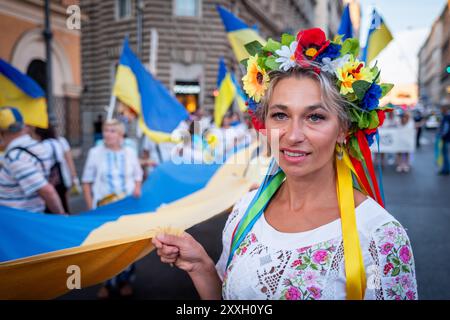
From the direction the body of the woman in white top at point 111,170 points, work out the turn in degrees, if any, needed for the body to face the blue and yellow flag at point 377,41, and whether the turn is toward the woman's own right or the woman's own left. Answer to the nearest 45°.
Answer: approximately 90° to the woman's own left

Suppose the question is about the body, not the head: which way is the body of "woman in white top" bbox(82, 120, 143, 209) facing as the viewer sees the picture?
toward the camera

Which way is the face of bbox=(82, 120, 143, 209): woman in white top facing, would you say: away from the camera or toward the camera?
toward the camera

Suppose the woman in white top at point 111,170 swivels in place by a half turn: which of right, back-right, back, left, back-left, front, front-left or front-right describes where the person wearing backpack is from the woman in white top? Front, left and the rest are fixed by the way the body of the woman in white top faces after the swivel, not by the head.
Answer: back-left

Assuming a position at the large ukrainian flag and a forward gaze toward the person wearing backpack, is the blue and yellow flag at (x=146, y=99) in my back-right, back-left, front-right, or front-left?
front-right

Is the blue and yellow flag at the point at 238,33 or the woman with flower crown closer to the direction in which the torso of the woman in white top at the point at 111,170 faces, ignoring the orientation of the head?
the woman with flower crown

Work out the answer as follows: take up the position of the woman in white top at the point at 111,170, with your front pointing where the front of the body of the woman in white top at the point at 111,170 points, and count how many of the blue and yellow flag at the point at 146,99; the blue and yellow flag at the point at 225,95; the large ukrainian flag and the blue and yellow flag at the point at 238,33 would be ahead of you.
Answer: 1

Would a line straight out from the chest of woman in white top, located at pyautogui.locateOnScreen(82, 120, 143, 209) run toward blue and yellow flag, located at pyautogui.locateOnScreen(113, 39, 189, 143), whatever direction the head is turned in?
no

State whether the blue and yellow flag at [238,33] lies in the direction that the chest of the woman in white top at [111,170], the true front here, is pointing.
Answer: no

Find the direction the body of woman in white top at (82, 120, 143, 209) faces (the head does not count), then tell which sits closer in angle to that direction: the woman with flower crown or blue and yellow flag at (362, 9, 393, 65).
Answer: the woman with flower crown

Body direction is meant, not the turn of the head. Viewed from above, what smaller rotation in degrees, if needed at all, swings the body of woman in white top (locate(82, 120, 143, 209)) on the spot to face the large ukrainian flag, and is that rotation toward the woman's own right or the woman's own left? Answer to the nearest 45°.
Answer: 0° — they already face it

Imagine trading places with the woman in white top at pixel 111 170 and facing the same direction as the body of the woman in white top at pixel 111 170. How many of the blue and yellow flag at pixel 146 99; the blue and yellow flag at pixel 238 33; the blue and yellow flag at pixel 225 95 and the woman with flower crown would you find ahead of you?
1

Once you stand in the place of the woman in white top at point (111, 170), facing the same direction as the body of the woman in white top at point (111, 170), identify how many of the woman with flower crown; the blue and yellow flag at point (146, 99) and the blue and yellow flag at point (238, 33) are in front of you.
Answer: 1

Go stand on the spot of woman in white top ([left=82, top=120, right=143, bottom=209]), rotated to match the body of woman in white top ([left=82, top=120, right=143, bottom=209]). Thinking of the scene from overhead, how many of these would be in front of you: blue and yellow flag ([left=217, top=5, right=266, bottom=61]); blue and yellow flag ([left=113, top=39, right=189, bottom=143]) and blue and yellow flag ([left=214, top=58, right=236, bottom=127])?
0
